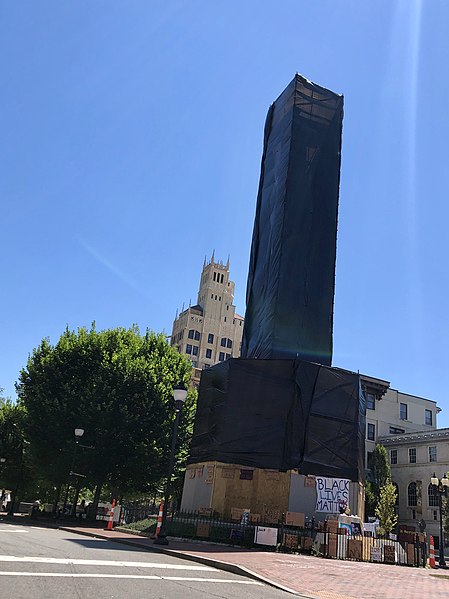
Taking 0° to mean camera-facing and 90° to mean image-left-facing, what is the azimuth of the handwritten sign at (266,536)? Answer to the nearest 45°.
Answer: approximately 0°

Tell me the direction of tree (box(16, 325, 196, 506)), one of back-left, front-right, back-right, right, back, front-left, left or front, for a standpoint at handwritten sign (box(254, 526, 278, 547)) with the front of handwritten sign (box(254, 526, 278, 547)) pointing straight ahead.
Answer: back-right

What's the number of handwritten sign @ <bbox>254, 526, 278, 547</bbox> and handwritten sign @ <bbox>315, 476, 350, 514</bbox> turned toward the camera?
2

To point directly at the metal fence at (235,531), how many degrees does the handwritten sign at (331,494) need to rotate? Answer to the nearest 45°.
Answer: approximately 45° to its right

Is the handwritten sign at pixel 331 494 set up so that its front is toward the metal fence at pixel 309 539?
yes
